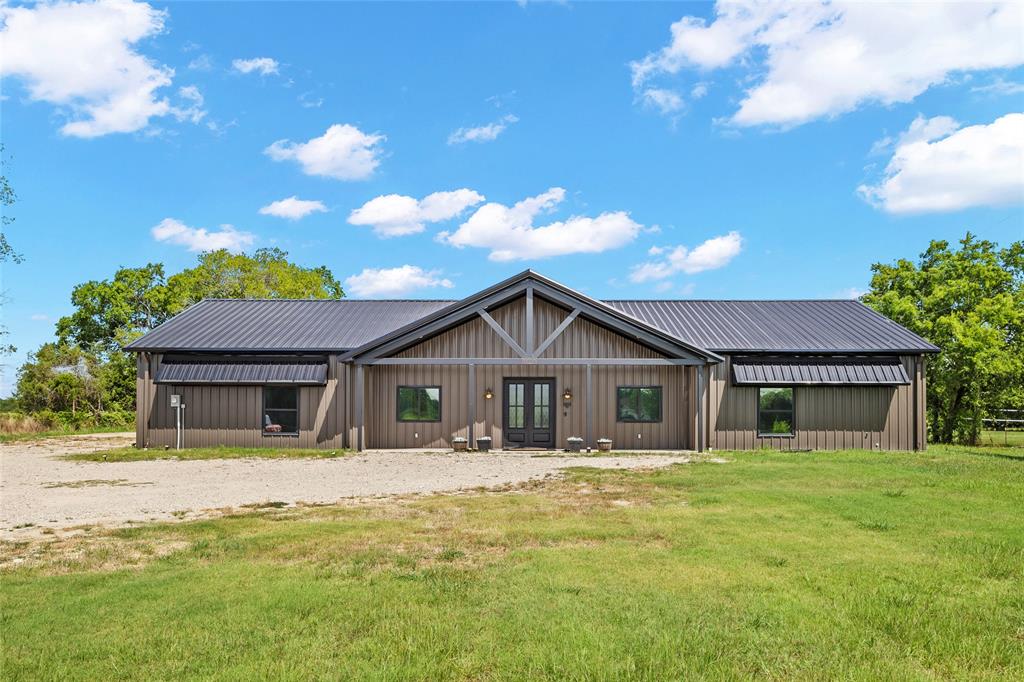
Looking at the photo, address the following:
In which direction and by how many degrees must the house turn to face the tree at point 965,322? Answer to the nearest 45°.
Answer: approximately 135° to its left

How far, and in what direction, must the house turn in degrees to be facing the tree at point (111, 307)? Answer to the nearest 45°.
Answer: approximately 135° to its right

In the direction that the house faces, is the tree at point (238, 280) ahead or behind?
behind

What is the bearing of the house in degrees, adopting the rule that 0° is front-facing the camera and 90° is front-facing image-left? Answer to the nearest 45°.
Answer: approximately 0°
